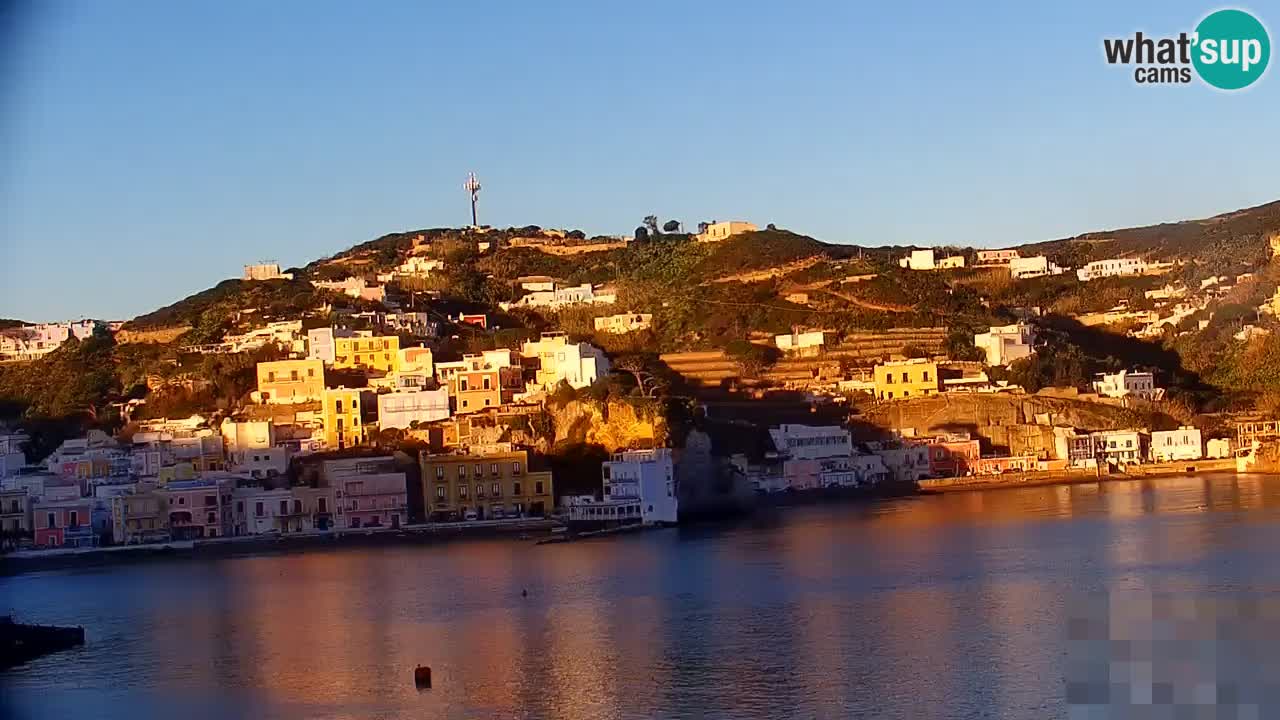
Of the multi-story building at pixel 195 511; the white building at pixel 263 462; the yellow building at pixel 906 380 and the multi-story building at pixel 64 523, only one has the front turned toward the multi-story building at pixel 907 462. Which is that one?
the yellow building

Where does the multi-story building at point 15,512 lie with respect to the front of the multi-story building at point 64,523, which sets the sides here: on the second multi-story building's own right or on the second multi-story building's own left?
on the second multi-story building's own right

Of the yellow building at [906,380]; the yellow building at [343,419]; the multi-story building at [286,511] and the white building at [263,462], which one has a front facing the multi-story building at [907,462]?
the yellow building at [906,380]

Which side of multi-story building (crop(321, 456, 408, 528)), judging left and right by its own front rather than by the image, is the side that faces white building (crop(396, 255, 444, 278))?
back

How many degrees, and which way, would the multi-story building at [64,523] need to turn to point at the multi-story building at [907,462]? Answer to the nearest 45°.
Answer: approximately 90° to its left

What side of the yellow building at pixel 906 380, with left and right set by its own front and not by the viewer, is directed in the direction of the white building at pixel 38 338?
right

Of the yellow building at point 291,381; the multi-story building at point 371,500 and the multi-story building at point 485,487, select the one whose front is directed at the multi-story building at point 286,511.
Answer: the yellow building

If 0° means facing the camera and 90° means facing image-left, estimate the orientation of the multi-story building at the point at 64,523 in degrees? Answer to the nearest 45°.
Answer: approximately 0°

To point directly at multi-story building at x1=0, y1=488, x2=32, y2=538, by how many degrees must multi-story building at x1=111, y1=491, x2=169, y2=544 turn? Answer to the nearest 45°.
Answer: approximately 90° to its right
